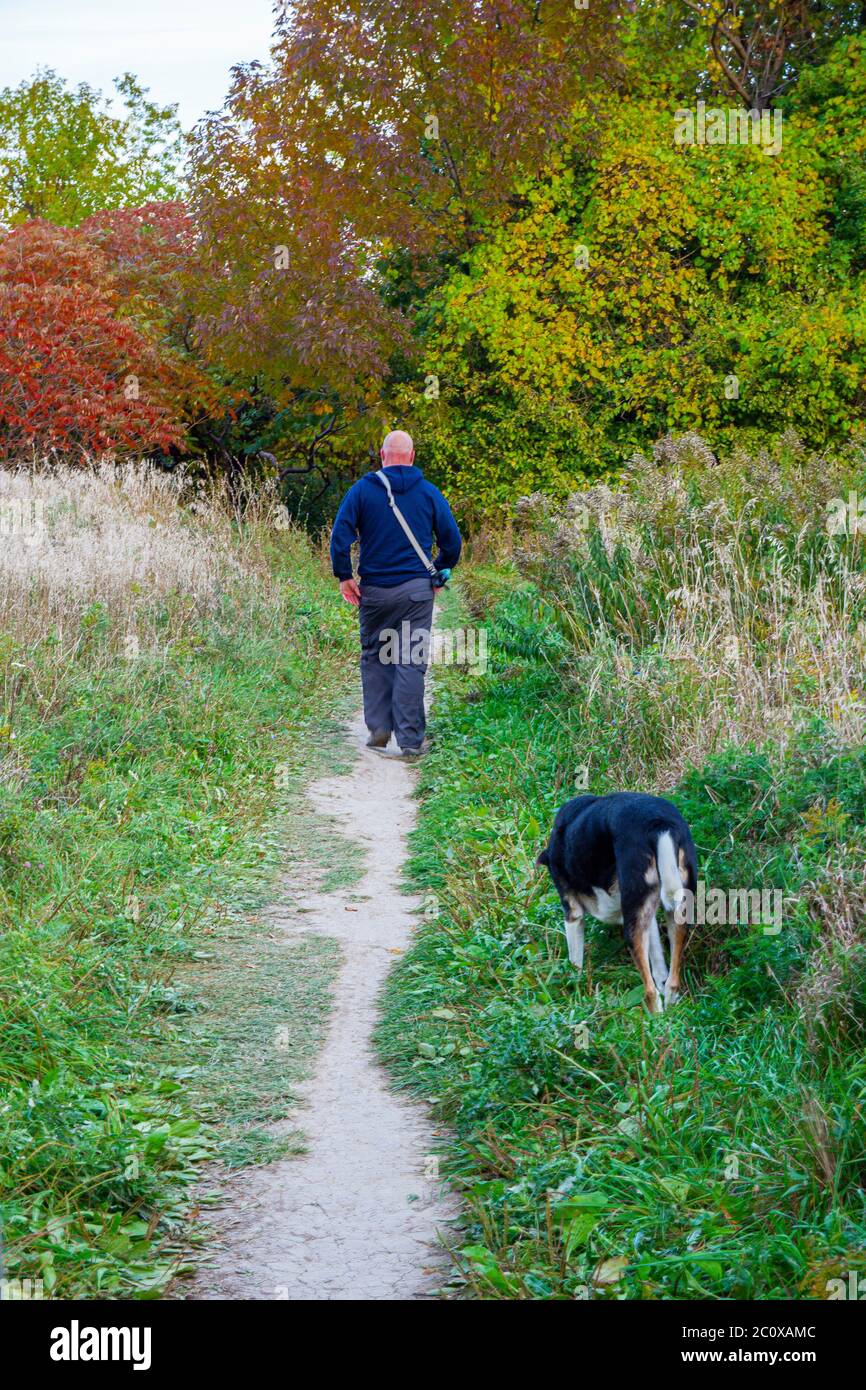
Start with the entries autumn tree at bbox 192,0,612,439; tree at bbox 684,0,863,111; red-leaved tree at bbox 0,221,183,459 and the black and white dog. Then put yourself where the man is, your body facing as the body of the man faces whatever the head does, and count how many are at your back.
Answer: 1

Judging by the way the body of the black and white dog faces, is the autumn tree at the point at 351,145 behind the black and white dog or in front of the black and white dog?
in front

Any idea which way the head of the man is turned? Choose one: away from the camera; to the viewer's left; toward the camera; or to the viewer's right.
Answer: away from the camera

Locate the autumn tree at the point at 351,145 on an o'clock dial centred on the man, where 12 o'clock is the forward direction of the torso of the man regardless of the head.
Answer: The autumn tree is roughly at 12 o'clock from the man.

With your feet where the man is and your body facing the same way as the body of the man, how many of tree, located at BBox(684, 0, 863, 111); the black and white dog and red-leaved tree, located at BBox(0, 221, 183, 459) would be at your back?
1

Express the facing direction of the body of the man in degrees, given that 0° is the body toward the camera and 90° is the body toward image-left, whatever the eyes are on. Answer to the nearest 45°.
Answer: approximately 180°

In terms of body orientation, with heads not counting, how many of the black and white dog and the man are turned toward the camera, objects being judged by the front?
0

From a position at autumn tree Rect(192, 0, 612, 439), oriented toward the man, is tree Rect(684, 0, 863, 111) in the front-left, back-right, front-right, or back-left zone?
back-left

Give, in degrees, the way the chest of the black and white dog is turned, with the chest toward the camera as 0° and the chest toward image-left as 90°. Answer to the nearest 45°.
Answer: approximately 135°

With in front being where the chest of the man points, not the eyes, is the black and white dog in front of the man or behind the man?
behind

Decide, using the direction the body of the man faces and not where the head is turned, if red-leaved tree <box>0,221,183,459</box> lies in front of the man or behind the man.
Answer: in front
